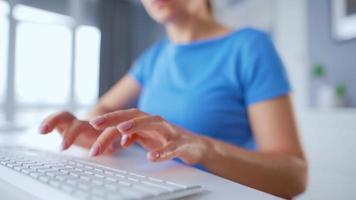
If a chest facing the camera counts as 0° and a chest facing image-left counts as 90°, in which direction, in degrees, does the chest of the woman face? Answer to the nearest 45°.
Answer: approximately 45°

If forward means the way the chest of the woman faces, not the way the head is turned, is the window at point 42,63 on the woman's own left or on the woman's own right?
on the woman's own right

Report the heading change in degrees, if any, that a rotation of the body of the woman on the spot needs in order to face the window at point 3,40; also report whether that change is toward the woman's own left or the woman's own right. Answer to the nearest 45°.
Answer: approximately 90° to the woman's own right

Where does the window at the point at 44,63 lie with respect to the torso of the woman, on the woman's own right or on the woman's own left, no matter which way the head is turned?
on the woman's own right
